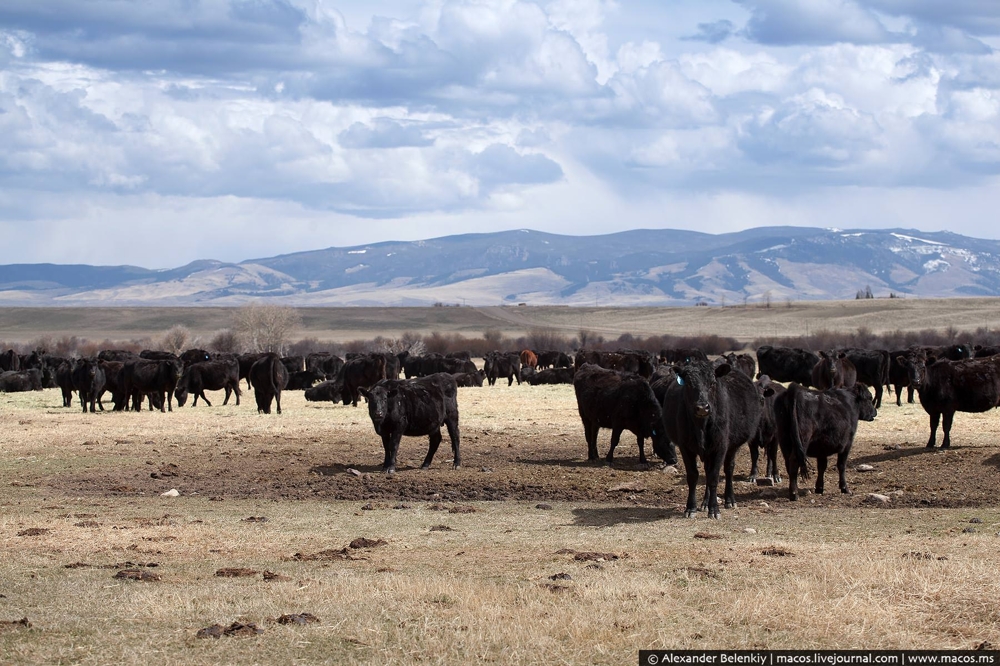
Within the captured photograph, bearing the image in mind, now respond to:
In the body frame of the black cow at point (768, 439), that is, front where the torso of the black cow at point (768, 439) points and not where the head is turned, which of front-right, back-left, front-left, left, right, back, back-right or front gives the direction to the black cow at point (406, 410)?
right

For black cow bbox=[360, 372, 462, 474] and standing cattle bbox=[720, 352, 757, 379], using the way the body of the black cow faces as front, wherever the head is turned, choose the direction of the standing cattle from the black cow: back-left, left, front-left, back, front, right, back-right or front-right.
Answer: back

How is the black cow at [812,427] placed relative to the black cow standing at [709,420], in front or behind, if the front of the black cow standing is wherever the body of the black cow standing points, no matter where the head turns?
behind

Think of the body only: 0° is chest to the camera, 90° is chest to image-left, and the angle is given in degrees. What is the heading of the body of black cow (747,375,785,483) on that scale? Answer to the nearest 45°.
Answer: approximately 0°

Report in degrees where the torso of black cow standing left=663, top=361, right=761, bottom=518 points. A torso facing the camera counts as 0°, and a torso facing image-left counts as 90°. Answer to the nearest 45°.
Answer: approximately 0°
